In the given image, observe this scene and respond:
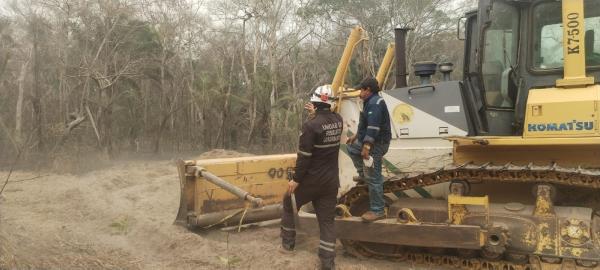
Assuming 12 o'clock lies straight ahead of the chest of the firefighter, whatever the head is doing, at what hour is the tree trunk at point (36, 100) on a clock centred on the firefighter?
The tree trunk is roughly at 12 o'clock from the firefighter.

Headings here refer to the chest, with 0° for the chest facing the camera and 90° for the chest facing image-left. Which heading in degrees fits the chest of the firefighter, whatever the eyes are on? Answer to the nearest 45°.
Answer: approximately 135°

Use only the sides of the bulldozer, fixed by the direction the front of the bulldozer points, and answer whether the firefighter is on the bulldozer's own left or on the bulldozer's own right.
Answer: on the bulldozer's own left

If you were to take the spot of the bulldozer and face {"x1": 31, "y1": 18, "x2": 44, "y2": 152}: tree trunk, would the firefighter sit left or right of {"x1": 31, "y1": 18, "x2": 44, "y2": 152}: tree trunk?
left

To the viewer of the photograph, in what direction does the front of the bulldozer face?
facing away from the viewer and to the left of the viewer

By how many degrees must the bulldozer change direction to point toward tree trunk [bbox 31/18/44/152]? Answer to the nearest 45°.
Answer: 0° — it already faces it

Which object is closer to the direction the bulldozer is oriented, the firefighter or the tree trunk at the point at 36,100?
the tree trunk

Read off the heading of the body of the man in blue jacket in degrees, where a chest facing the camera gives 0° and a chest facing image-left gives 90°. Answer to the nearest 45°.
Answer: approximately 90°

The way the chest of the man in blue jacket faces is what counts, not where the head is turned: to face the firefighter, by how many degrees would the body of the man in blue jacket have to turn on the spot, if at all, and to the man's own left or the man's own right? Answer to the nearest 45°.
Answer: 0° — they already face them
